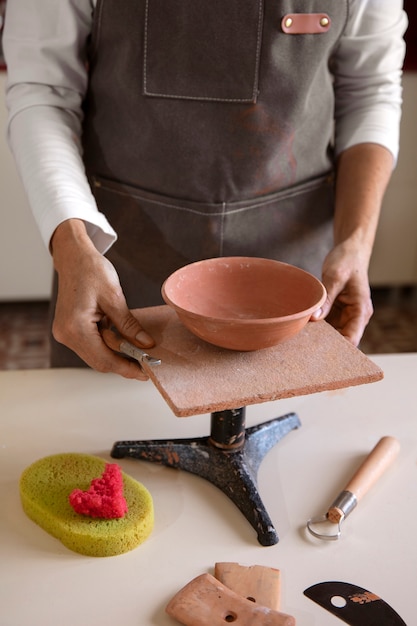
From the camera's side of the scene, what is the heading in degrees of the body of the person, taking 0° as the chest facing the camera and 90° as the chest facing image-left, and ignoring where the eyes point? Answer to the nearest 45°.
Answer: approximately 0°

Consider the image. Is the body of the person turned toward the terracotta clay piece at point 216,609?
yes
